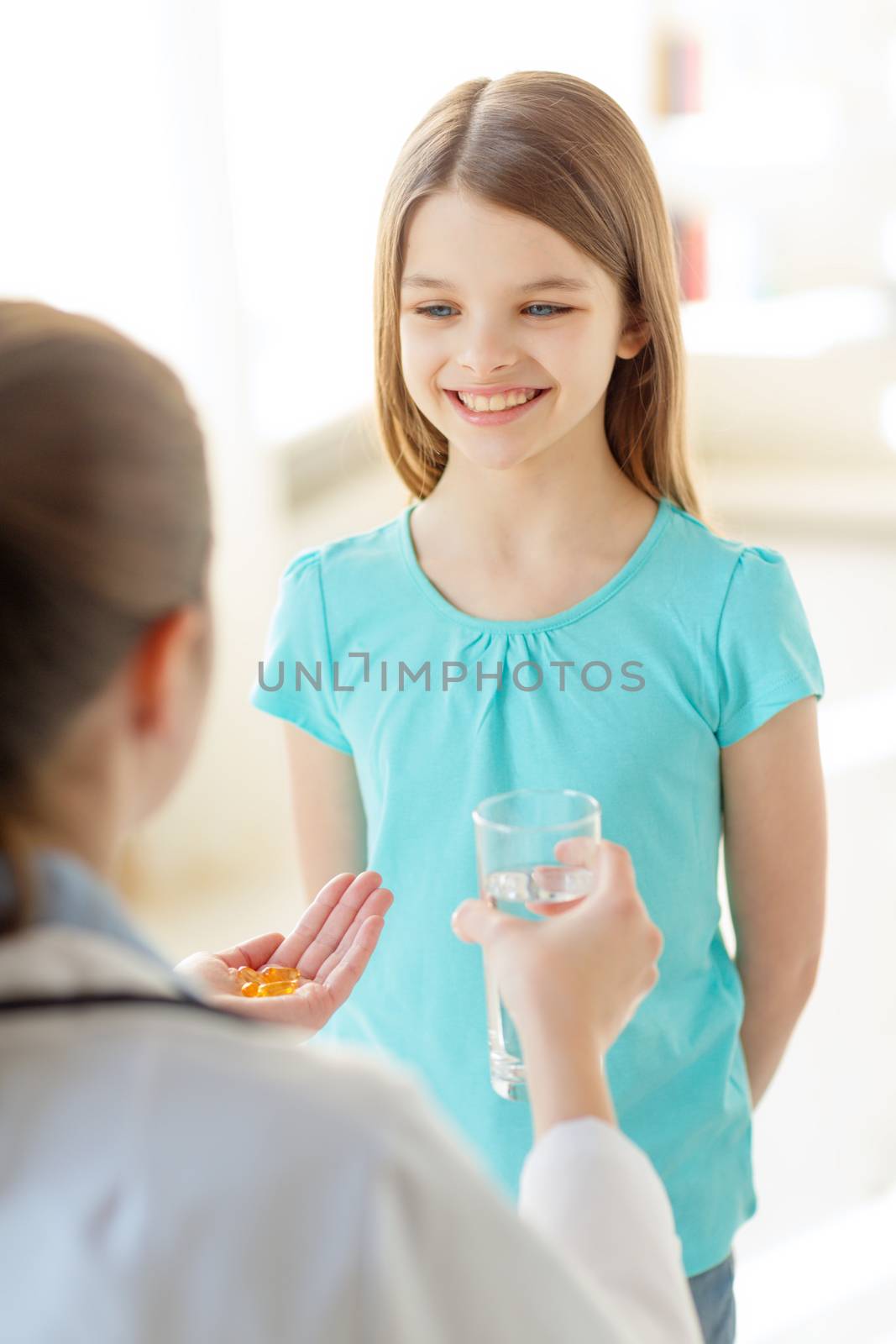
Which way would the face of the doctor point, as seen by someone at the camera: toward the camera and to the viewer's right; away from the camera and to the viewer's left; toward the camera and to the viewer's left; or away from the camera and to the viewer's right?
away from the camera and to the viewer's right

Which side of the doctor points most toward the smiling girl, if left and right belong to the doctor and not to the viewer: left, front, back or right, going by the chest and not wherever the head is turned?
front

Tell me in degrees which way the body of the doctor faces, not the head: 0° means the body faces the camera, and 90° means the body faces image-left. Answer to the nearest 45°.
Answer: approximately 225°
